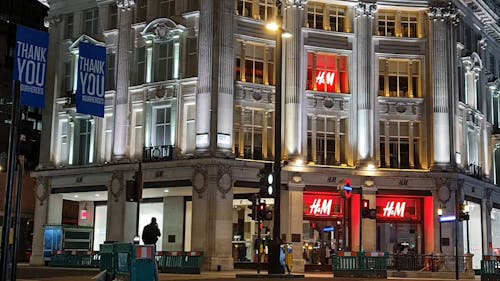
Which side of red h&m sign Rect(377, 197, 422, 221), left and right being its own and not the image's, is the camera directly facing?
front

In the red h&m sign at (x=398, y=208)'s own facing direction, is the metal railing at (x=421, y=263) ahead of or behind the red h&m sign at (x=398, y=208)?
ahead

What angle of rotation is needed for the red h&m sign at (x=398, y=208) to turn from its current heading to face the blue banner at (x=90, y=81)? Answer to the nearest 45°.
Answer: approximately 45° to its right

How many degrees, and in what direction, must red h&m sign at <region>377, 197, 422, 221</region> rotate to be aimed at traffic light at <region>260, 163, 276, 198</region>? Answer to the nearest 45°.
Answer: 0° — it already faces it
